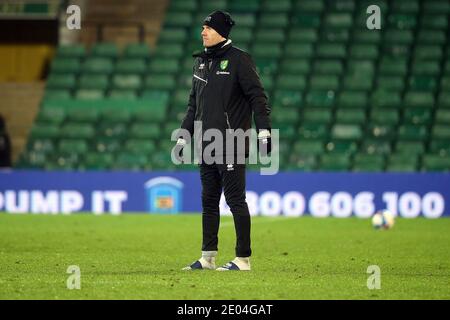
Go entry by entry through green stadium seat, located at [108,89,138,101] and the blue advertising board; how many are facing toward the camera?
2

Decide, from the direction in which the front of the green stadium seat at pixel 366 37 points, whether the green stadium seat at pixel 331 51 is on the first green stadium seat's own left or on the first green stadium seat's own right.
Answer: on the first green stadium seat's own right

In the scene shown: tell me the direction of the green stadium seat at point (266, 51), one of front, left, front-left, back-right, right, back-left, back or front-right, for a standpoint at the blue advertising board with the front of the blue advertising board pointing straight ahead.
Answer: back

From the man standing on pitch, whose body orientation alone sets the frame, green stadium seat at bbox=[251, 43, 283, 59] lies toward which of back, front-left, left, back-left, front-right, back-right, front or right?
back-right

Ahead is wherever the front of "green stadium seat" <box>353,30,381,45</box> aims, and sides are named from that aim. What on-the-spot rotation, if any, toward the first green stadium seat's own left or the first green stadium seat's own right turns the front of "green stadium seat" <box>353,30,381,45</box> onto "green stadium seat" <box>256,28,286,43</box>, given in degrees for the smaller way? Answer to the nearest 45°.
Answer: approximately 90° to the first green stadium seat's own right

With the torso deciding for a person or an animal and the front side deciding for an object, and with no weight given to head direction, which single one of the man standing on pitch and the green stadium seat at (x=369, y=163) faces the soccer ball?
the green stadium seat

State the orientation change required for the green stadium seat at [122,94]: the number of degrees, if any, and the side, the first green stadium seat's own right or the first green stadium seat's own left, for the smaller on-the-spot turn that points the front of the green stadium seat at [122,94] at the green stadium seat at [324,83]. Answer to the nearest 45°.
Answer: approximately 90° to the first green stadium seat's own left
